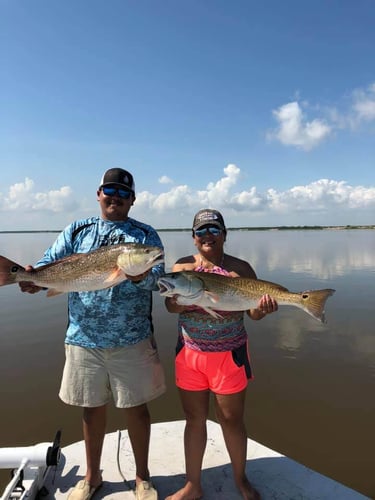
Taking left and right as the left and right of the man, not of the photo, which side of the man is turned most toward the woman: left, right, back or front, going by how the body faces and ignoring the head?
left

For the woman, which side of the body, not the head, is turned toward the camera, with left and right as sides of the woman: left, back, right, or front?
front

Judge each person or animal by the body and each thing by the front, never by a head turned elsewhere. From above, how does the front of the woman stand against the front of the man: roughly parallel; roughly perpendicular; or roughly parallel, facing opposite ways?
roughly parallel

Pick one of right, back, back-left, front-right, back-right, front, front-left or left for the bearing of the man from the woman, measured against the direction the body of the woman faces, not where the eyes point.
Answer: right

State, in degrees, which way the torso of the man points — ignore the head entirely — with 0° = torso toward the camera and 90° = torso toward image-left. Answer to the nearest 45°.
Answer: approximately 0°

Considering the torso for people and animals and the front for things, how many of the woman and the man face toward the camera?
2

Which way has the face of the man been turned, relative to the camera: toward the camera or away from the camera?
toward the camera
